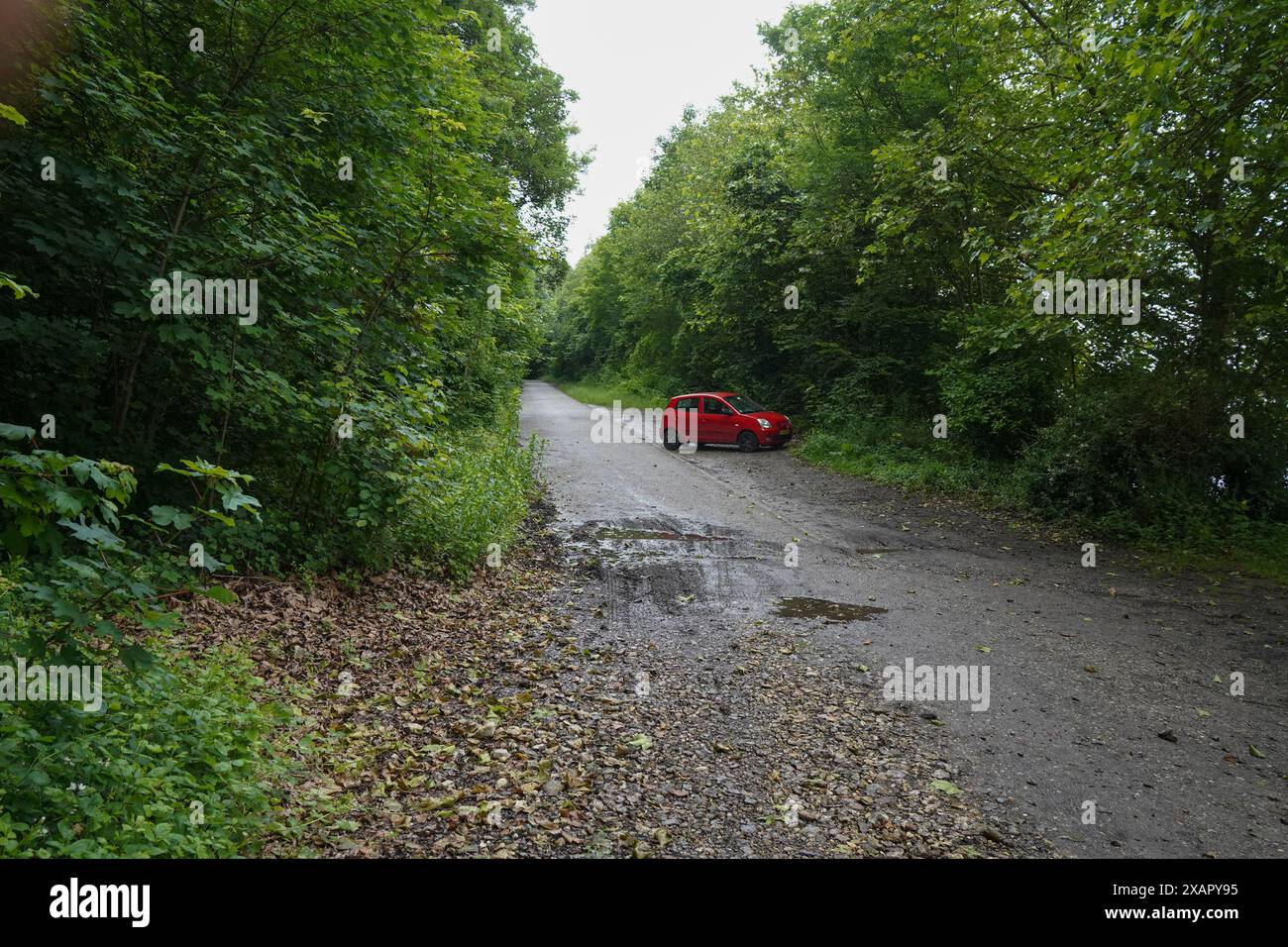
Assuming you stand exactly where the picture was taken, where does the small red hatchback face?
facing the viewer and to the right of the viewer

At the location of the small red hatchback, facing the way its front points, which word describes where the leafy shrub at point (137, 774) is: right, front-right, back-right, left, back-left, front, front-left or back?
front-right
